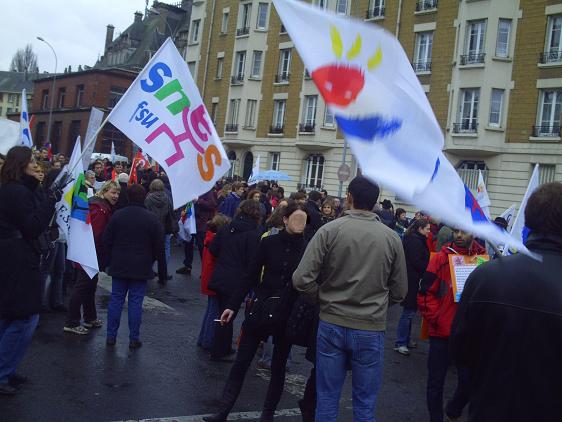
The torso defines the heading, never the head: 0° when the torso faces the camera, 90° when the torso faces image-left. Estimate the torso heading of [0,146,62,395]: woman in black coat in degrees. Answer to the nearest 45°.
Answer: approximately 270°

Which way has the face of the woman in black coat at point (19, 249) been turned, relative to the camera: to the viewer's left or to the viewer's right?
to the viewer's right

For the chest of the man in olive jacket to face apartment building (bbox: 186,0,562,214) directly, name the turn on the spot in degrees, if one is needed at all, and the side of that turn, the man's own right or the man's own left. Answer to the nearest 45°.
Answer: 0° — they already face it

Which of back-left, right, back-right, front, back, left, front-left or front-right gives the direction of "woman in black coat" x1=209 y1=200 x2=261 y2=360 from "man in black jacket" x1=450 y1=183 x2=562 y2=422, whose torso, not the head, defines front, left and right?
front-left

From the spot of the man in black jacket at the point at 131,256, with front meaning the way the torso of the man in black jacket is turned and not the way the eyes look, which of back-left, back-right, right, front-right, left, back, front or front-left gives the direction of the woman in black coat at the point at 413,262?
right

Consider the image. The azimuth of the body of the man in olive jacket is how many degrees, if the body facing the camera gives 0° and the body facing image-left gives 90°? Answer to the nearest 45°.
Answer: approximately 180°

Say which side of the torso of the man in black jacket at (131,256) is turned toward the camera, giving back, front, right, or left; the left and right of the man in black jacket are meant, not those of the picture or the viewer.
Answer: back

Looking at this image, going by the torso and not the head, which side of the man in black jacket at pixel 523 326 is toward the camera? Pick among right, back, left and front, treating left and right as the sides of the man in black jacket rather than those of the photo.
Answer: back
